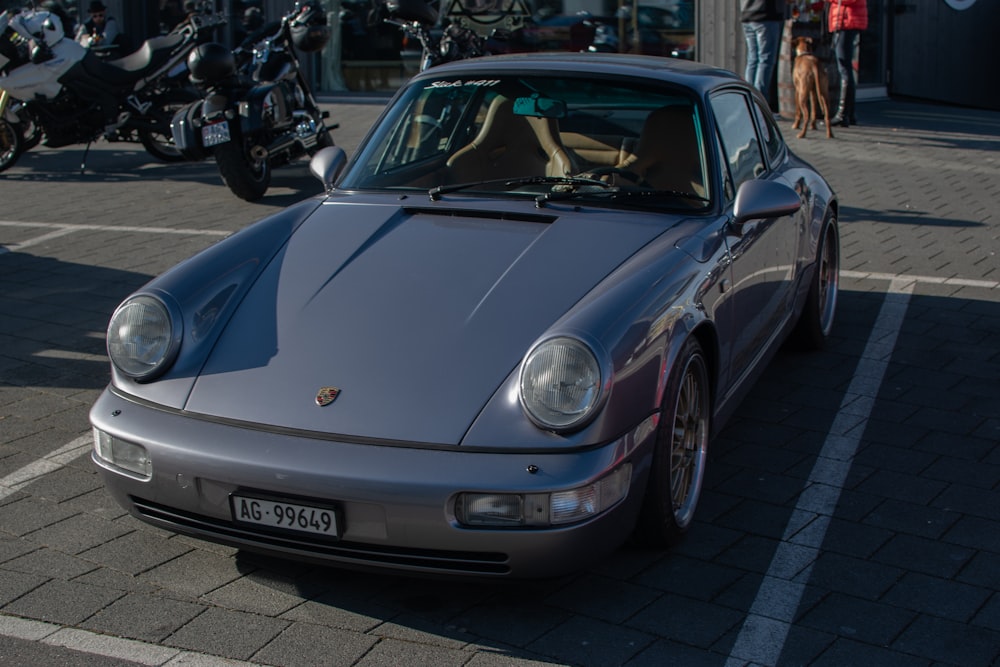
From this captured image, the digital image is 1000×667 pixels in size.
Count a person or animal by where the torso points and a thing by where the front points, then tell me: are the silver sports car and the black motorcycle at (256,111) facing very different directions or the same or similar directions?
very different directions

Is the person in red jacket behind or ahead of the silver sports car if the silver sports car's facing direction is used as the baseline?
behind

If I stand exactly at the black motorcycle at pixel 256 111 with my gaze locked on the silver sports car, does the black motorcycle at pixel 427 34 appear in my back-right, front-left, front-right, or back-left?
back-left

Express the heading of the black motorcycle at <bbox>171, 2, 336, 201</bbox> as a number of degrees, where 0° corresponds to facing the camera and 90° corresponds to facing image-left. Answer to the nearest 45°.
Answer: approximately 225°

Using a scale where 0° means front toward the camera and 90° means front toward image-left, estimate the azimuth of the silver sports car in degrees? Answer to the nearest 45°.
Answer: approximately 45°

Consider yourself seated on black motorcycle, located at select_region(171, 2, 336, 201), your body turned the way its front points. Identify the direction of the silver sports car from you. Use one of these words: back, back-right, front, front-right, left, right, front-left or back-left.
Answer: back-right
